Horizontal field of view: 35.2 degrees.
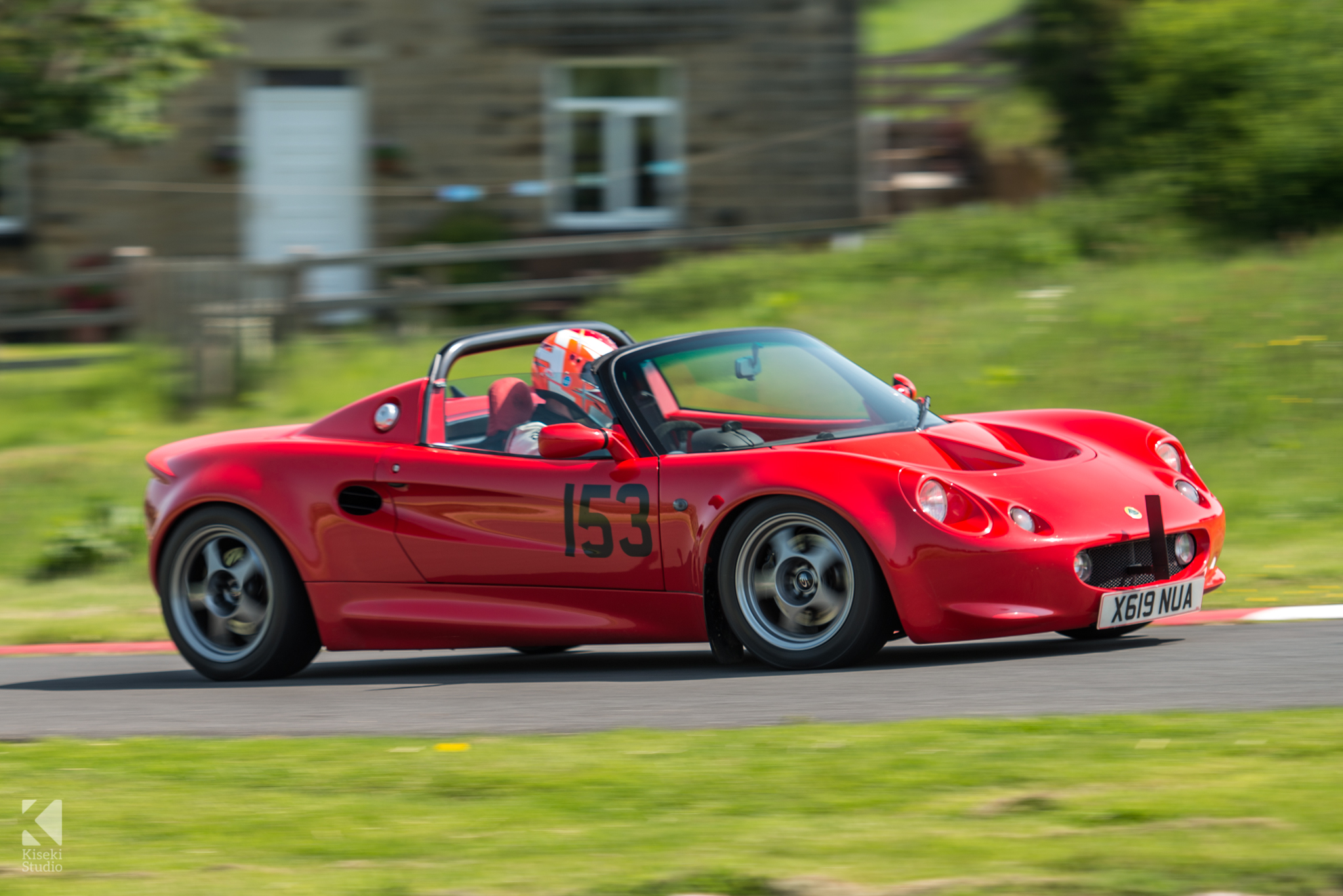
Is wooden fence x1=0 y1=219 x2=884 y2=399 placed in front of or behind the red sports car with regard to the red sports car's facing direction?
behind

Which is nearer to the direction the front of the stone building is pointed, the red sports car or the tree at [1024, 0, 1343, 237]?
the red sports car

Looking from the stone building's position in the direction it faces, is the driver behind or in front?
in front

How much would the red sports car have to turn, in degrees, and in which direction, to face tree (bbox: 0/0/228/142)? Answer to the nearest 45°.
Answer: approximately 180°

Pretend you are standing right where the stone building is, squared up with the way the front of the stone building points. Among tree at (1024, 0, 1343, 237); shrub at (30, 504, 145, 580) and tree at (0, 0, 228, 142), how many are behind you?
0

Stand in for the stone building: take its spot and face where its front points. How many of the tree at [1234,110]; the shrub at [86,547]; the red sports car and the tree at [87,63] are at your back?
0

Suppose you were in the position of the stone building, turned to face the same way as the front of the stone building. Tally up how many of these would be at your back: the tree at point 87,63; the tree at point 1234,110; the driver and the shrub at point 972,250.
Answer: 0

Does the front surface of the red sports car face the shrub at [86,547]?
no

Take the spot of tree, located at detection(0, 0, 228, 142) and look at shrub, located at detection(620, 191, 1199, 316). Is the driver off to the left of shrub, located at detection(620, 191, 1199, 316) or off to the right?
right

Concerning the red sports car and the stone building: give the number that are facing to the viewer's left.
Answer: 0

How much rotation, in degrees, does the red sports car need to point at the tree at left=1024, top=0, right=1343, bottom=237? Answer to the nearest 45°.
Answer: approximately 90° to its left

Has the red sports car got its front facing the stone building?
no

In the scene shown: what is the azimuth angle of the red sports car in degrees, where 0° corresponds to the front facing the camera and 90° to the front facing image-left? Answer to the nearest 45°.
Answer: approximately 315°

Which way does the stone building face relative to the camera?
toward the camera

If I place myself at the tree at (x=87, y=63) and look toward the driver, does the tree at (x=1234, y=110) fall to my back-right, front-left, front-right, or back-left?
front-left

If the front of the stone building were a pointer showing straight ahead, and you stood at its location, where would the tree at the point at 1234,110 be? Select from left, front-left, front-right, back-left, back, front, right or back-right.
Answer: front-left
